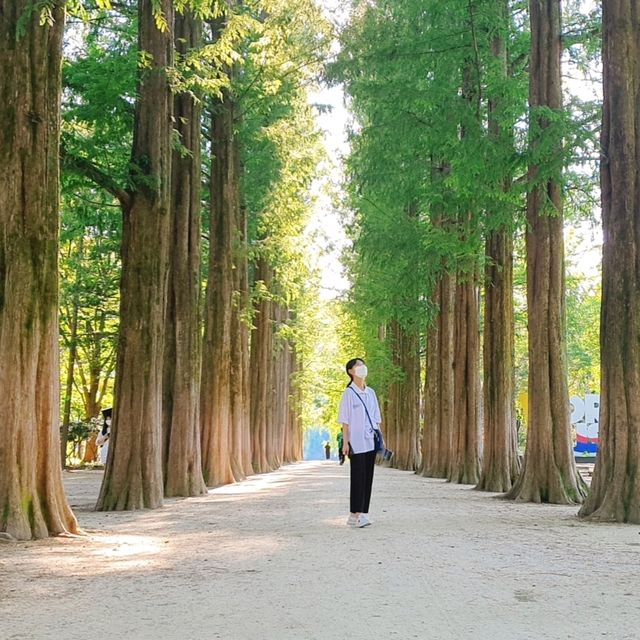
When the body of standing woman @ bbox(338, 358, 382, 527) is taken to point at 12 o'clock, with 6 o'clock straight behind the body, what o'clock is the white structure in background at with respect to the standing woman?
The white structure in background is roughly at 8 o'clock from the standing woman.

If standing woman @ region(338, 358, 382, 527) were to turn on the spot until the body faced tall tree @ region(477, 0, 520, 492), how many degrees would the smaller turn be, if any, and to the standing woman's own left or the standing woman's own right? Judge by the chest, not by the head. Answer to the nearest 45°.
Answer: approximately 135° to the standing woman's own left

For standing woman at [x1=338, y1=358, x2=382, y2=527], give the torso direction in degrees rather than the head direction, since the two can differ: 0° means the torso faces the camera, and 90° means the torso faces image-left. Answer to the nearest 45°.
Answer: approximately 315°
